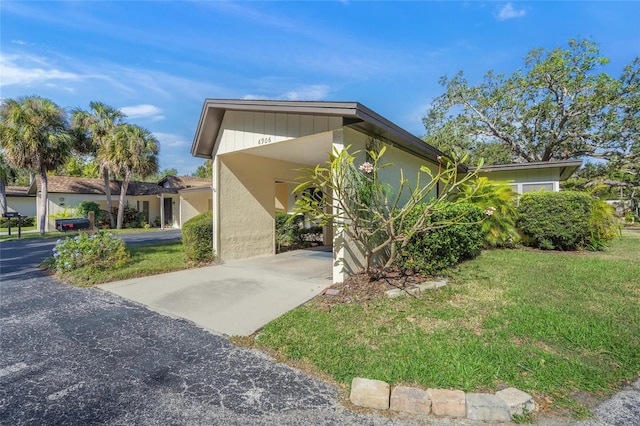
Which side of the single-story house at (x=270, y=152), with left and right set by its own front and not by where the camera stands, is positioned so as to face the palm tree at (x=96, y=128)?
right

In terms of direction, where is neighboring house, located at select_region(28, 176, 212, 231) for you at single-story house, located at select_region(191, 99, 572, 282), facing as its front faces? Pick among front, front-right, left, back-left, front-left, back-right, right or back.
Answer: right

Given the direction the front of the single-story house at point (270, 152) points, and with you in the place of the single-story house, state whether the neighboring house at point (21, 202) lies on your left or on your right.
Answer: on your right

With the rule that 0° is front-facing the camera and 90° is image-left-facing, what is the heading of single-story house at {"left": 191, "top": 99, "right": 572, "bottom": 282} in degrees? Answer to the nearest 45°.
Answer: approximately 45°

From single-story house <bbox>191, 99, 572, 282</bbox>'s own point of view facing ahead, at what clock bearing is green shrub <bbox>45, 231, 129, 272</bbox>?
The green shrub is roughly at 1 o'clock from the single-story house.

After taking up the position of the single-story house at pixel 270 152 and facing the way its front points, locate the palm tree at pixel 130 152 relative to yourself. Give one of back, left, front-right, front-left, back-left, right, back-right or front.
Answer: right

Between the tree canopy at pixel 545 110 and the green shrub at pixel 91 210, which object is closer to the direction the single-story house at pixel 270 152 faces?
the green shrub
